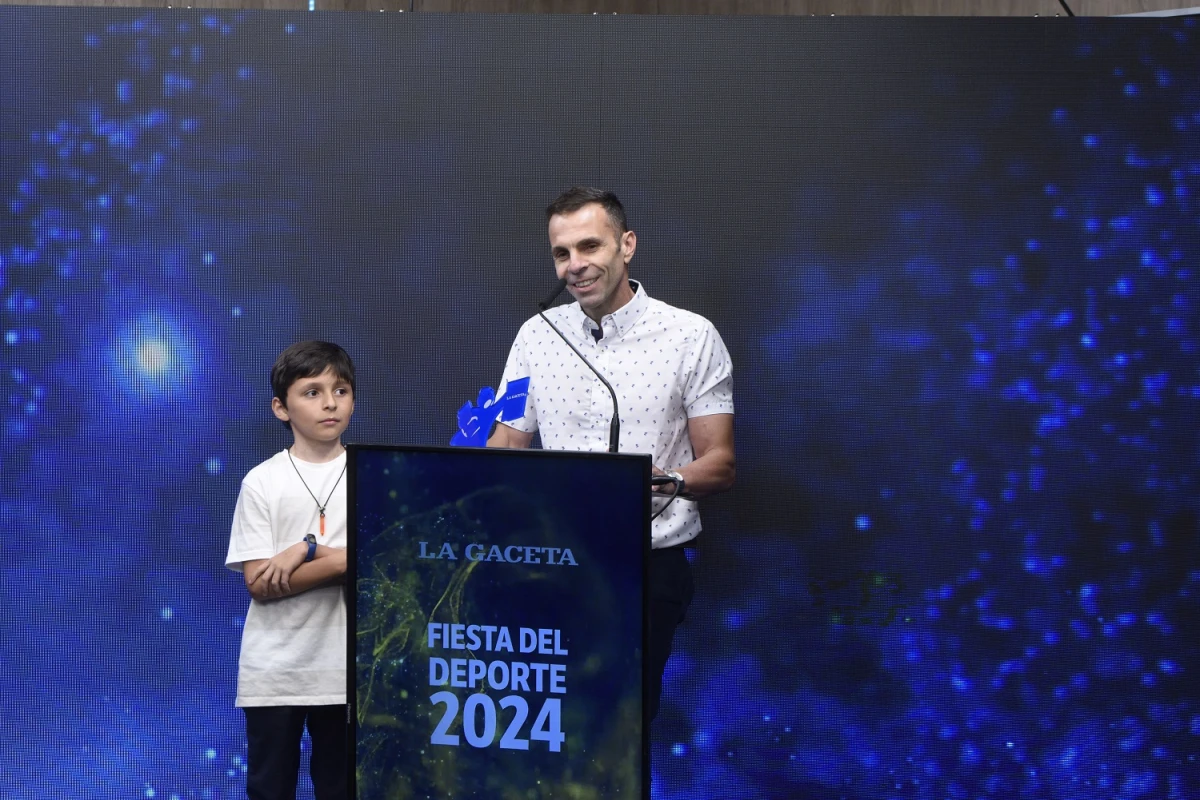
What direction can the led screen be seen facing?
toward the camera

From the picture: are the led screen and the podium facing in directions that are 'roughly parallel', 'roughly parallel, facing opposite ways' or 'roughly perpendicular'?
roughly parallel

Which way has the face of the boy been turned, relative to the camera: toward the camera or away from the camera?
toward the camera

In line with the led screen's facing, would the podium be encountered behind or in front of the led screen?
in front

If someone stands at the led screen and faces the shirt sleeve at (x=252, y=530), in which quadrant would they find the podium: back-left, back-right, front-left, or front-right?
front-left

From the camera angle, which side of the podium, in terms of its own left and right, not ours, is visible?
front

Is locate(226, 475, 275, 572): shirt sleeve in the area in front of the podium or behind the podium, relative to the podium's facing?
behind

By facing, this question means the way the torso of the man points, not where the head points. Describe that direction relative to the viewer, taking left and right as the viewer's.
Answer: facing the viewer and to the left of the viewer

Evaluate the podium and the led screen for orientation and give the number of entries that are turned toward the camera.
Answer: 2
